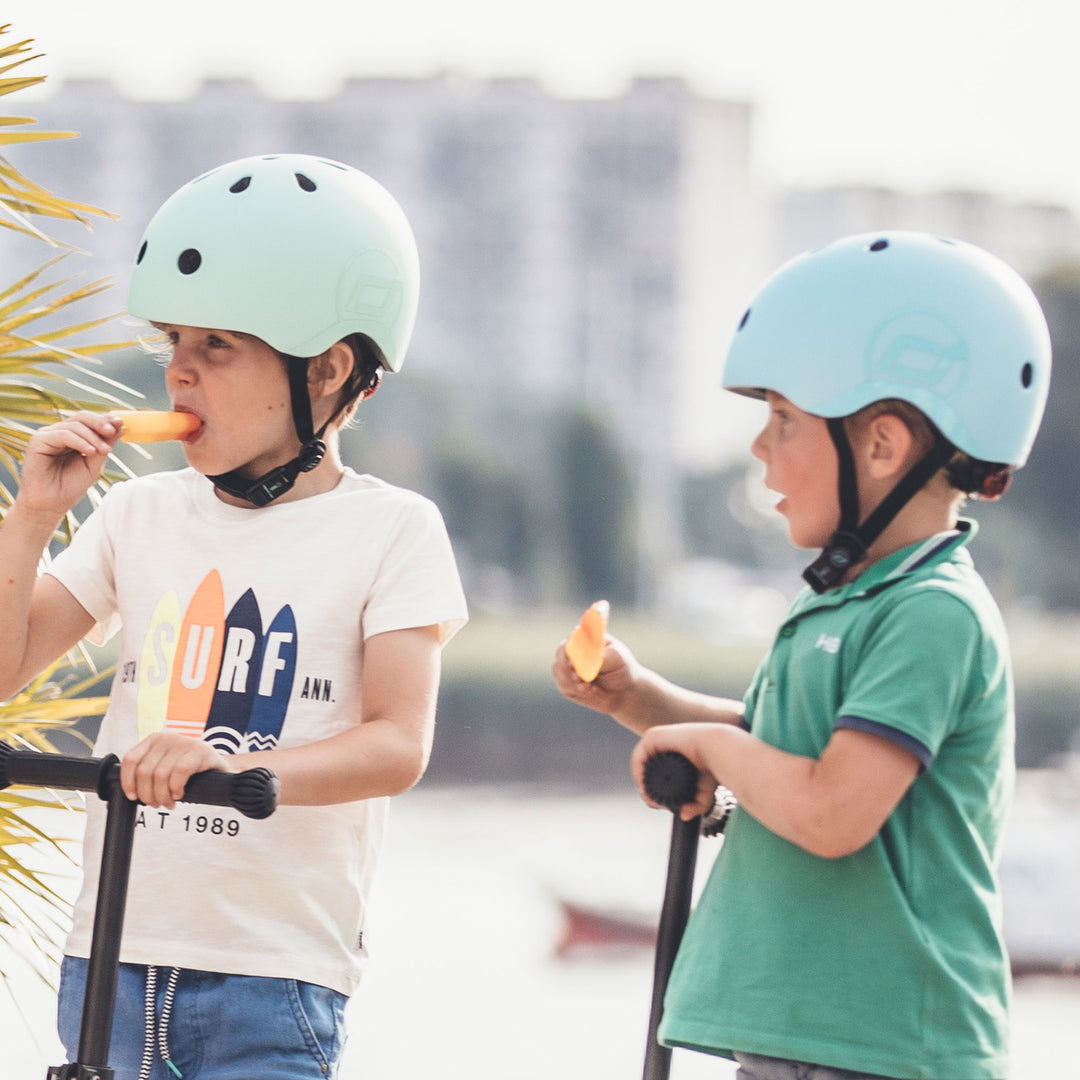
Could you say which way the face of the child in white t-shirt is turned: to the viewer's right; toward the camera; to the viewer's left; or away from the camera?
to the viewer's left

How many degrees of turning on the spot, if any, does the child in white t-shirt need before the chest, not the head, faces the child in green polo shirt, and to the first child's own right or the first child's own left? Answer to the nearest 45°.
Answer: approximately 90° to the first child's own left

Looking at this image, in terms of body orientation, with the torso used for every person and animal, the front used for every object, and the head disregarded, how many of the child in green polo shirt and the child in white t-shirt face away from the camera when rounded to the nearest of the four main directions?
0

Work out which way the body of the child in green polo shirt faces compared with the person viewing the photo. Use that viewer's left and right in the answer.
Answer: facing to the left of the viewer

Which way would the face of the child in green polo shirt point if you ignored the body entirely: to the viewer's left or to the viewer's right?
to the viewer's left

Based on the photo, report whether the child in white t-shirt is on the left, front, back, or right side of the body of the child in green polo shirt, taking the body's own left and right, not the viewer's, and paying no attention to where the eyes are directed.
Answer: front
